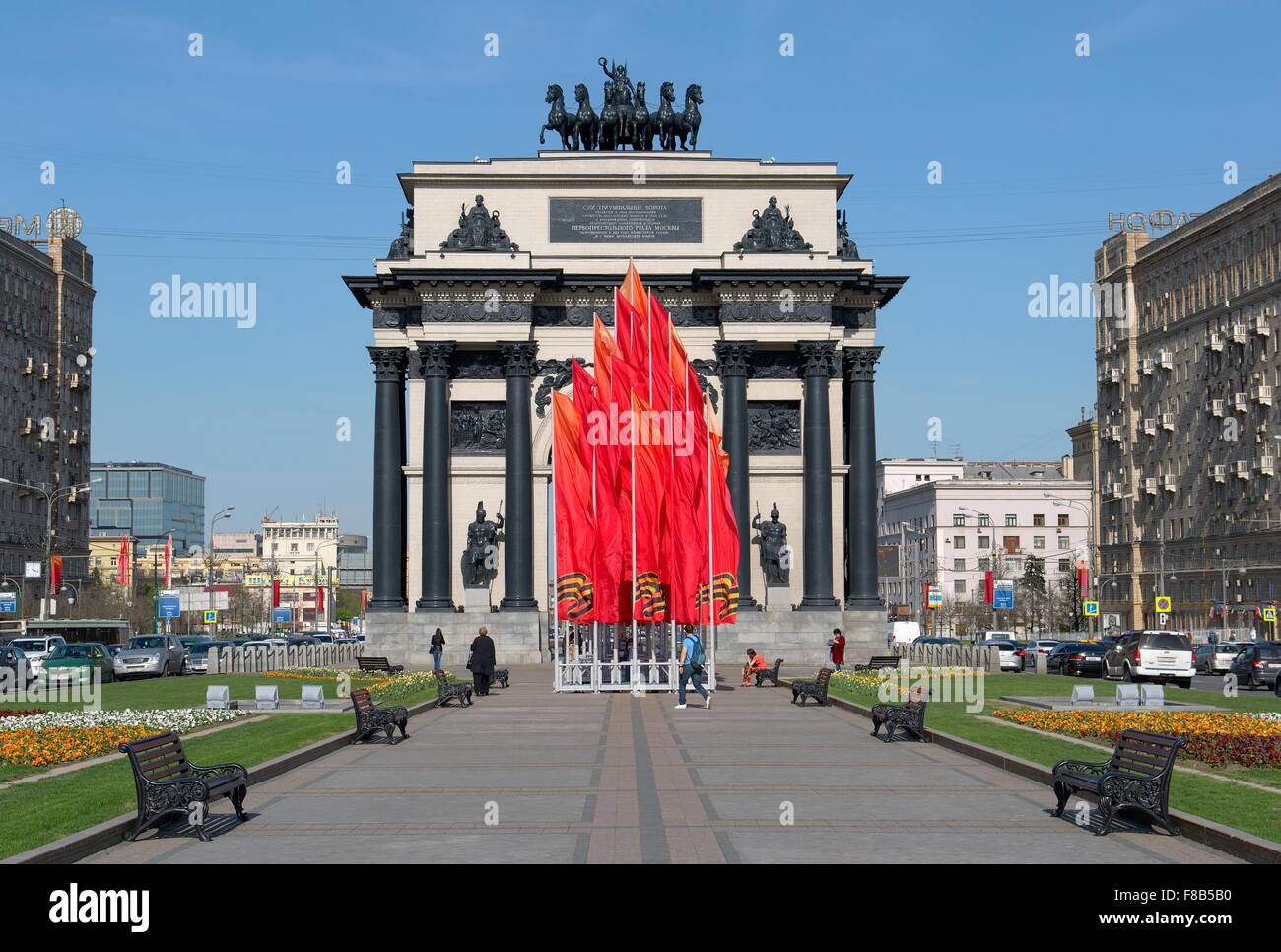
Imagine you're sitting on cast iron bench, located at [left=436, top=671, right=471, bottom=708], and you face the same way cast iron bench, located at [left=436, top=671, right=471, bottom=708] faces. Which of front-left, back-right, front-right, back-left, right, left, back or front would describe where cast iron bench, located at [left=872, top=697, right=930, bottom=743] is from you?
front-right

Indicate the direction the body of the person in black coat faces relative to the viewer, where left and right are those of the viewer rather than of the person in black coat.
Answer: facing away from the viewer

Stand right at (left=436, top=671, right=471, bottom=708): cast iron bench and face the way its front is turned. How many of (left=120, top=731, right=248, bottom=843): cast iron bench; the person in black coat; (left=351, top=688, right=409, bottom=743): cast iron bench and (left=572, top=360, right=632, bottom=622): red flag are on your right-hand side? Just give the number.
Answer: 2

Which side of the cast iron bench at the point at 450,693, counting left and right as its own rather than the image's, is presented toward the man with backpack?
front

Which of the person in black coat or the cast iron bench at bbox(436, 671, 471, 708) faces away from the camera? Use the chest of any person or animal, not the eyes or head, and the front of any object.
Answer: the person in black coat

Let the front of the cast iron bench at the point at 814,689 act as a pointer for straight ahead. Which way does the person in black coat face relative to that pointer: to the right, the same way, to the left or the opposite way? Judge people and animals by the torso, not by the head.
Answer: to the right

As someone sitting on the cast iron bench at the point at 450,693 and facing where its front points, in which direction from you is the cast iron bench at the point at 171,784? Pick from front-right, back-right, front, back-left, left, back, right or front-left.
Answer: right

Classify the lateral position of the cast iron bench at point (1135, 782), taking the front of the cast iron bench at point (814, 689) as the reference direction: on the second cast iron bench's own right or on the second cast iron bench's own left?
on the second cast iron bench's own left

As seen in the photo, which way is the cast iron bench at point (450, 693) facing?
to the viewer's right

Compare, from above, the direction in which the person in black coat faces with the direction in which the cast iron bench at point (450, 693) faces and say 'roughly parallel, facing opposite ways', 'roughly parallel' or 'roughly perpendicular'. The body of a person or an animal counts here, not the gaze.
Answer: roughly perpendicular

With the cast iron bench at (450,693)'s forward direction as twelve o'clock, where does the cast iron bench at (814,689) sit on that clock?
the cast iron bench at (814,689) is roughly at 12 o'clock from the cast iron bench at (450,693).

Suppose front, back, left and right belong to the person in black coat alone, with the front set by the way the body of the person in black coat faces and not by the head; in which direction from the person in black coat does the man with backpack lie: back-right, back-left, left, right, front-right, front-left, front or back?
back-right

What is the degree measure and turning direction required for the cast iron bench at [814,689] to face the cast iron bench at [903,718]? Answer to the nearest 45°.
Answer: approximately 90° to its left

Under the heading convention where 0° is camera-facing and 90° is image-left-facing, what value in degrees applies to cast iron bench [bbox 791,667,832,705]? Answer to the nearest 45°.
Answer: approximately 90°

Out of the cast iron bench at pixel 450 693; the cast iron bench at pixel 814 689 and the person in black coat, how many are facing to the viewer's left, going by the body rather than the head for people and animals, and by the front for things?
1
